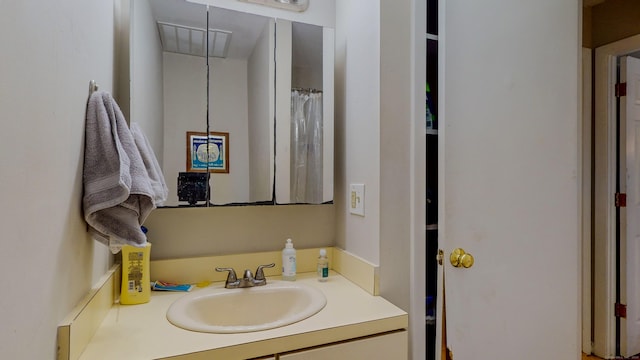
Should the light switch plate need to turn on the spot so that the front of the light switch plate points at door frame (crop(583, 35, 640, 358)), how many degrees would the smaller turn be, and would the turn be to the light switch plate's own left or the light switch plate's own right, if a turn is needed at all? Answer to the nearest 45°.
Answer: approximately 180°

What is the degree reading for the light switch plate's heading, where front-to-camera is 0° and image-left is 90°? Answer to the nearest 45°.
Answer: approximately 45°

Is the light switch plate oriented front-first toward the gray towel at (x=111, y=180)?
yes

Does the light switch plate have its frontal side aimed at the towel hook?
yes

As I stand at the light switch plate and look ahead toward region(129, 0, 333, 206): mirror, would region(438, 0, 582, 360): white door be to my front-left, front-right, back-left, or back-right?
back-left
